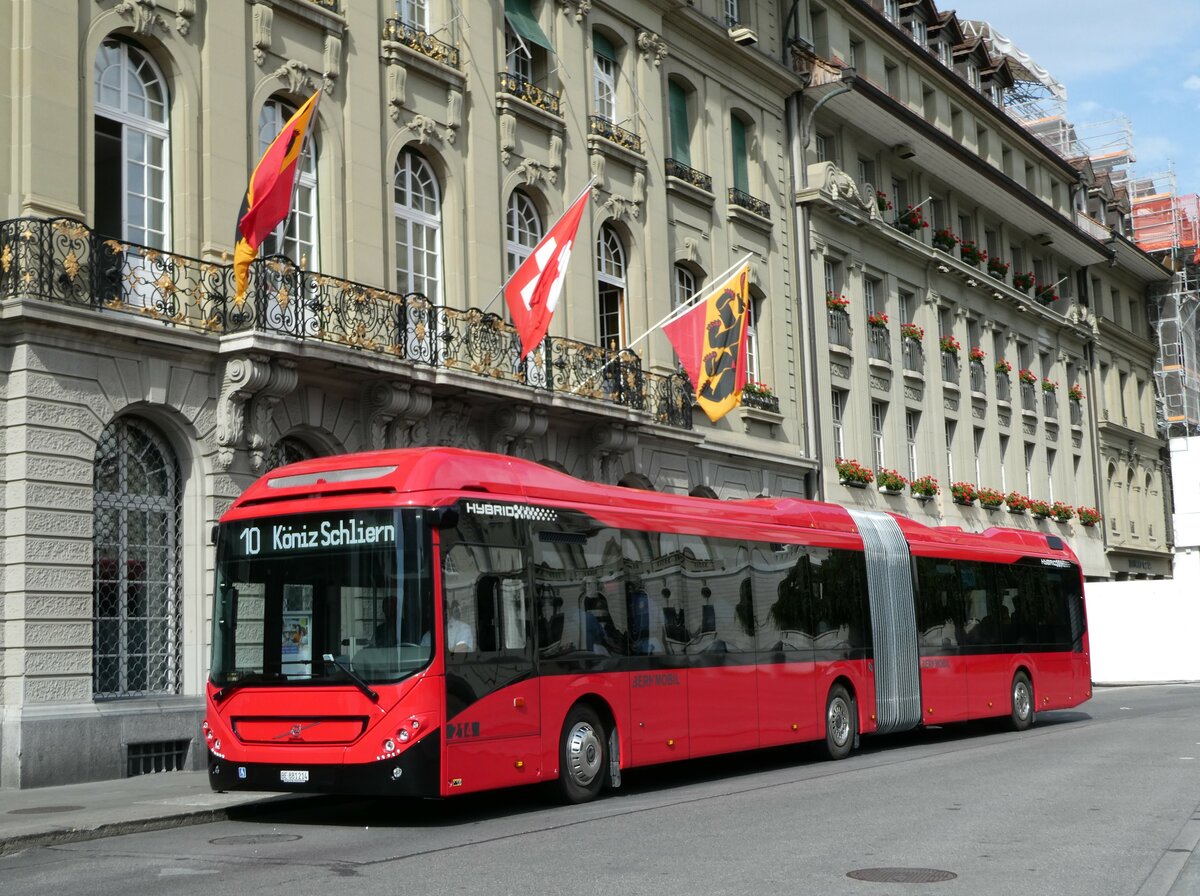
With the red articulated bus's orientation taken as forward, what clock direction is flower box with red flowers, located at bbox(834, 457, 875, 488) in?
The flower box with red flowers is roughly at 5 o'clock from the red articulated bus.

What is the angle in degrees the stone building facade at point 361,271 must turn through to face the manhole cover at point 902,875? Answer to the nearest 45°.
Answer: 0° — it already faces it

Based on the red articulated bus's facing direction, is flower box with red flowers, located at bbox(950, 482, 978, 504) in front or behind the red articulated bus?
behind

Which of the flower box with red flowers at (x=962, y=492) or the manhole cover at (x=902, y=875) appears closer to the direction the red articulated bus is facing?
the manhole cover

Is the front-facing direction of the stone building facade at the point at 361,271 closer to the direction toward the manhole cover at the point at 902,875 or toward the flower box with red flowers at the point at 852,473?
the manhole cover

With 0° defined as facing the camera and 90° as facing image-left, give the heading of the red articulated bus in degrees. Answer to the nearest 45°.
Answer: approximately 45°

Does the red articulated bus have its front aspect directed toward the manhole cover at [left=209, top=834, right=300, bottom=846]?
yes

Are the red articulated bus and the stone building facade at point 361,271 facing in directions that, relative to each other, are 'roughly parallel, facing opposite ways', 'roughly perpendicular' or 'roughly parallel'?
roughly perpendicular

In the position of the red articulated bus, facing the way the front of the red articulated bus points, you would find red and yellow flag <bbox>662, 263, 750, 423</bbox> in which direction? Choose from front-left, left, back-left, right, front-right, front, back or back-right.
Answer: back-right

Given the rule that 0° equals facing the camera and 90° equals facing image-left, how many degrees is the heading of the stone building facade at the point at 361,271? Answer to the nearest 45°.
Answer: approximately 315°
